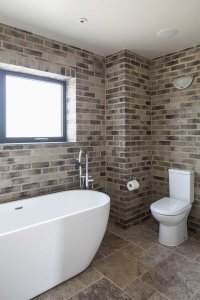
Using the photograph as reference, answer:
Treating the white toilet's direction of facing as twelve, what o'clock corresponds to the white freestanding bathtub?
The white freestanding bathtub is roughly at 12 o'clock from the white toilet.

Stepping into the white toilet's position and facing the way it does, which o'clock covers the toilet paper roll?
The toilet paper roll is roughly at 2 o'clock from the white toilet.

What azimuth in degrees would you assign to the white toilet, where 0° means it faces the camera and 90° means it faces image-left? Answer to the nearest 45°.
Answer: approximately 45°

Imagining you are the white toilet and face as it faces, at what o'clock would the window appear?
The window is roughly at 1 o'clock from the white toilet.
